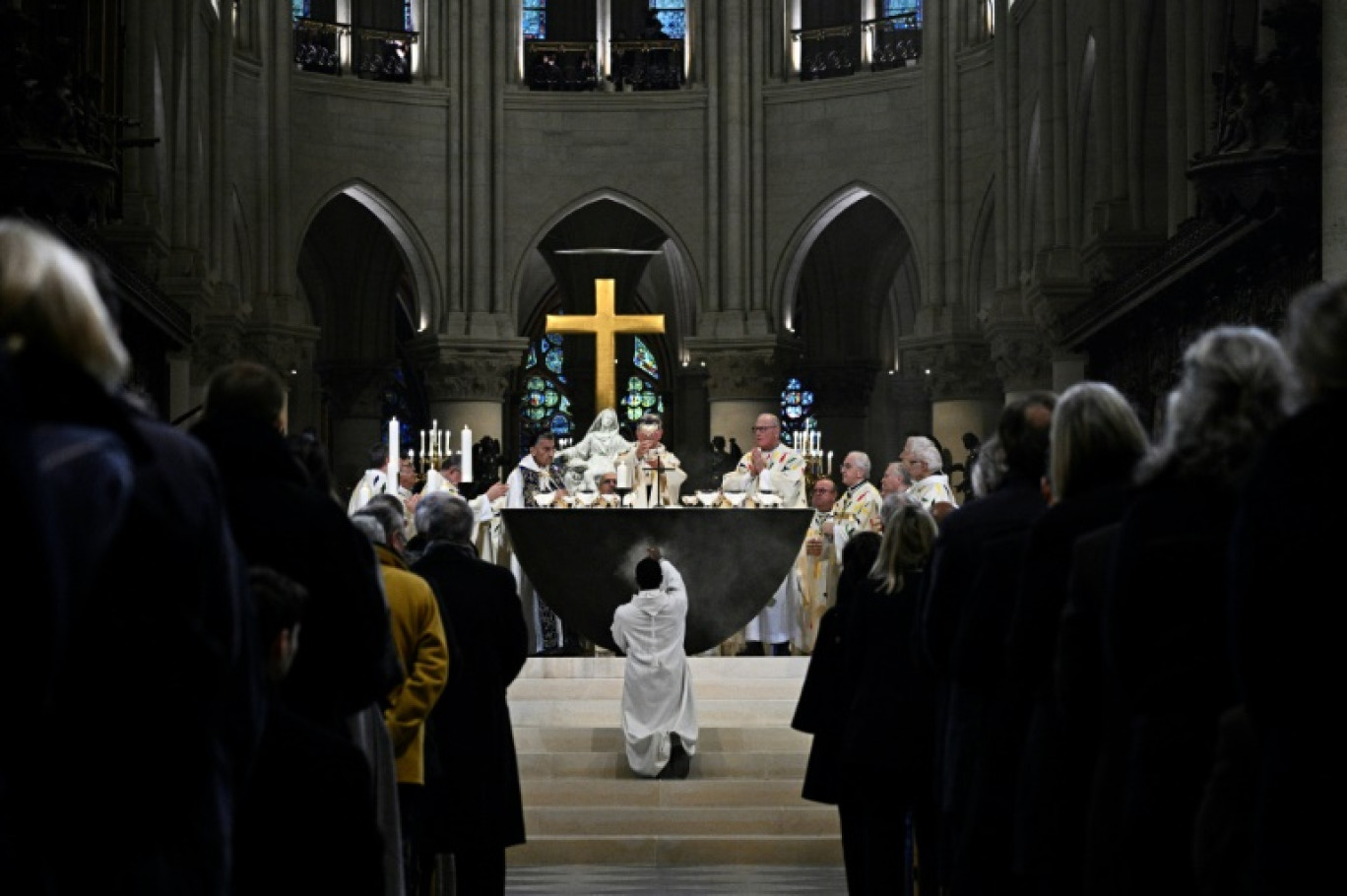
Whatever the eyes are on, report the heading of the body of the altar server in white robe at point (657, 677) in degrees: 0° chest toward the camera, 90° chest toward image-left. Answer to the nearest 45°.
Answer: approximately 180°

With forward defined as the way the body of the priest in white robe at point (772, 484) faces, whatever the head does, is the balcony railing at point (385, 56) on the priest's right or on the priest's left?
on the priest's right

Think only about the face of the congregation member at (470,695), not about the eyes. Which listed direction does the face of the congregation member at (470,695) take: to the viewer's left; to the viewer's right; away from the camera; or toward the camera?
away from the camera

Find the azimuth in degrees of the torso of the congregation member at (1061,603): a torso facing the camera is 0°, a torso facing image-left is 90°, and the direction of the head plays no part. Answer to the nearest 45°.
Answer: approximately 135°

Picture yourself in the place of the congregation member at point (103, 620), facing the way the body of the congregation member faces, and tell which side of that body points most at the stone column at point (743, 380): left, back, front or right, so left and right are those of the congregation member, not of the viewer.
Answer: front

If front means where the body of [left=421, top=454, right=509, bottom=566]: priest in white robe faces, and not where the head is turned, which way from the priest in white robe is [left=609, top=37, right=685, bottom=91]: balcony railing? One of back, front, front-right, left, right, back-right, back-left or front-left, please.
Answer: left

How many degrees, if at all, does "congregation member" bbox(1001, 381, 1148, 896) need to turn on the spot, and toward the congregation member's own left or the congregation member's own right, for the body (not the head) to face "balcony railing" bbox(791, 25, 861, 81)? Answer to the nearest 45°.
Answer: approximately 45° to the congregation member's own right

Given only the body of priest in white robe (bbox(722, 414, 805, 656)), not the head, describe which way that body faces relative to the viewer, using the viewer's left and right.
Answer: facing the viewer and to the left of the viewer

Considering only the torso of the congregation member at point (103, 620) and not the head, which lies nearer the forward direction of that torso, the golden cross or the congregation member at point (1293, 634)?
the golden cross

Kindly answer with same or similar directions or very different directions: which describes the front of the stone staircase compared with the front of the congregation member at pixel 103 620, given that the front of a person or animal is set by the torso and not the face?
very different directions

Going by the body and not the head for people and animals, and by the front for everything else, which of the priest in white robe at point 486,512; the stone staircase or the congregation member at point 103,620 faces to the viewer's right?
the priest in white robe

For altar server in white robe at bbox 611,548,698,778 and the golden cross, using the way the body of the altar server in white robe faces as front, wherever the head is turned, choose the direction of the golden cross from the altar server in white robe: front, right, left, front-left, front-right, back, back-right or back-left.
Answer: front

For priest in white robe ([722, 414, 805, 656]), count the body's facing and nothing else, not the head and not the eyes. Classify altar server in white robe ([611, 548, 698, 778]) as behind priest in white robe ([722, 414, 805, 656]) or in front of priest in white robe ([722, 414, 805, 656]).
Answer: in front

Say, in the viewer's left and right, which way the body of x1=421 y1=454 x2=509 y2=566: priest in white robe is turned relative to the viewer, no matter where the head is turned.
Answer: facing to the right of the viewer

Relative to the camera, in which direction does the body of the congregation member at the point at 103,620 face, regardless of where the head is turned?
away from the camera

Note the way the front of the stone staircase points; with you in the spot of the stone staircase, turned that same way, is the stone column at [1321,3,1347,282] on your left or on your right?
on your left

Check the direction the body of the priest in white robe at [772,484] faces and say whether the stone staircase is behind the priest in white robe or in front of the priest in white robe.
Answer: in front

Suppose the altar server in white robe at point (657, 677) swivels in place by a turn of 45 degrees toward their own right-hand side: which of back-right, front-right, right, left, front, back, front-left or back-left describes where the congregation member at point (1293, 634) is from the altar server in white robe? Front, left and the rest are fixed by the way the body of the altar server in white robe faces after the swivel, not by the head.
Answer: back-right
